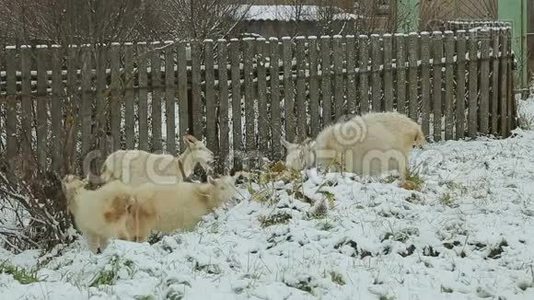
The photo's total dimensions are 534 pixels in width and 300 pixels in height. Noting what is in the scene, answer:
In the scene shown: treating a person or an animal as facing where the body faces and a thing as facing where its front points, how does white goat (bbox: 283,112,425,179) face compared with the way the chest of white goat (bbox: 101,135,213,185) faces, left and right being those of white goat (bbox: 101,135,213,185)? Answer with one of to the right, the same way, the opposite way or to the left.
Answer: the opposite way

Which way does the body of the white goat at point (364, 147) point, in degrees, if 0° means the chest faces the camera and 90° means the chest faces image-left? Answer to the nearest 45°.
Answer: approximately 90°

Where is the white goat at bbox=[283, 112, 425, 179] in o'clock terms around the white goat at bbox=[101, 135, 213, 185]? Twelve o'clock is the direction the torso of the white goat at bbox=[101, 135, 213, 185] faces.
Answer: the white goat at bbox=[283, 112, 425, 179] is roughly at 12 o'clock from the white goat at bbox=[101, 135, 213, 185].

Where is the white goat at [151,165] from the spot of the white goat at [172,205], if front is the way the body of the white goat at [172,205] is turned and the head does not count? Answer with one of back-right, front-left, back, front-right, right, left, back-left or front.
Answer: left

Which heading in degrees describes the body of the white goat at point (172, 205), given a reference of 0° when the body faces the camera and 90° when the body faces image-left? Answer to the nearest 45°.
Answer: approximately 270°

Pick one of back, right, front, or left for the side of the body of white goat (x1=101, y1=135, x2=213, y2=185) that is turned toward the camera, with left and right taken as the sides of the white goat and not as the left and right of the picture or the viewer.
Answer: right

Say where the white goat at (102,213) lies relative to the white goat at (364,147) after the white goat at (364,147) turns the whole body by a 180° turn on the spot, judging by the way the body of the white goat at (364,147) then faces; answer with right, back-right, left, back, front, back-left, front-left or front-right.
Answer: back-right
